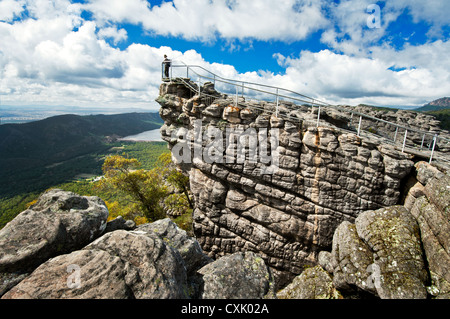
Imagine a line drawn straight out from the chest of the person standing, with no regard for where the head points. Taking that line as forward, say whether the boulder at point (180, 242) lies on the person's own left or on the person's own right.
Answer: on the person's own left

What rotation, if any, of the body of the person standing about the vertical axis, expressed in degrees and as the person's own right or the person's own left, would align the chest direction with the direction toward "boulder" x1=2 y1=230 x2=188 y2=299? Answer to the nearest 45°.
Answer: approximately 90° to the person's own left

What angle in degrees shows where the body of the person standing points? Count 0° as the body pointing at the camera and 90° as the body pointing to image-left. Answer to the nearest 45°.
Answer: approximately 90°

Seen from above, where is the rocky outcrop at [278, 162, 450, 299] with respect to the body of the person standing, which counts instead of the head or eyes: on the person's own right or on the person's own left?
on the person's own left

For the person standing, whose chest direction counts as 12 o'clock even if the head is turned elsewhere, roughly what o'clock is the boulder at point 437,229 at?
The boulder is roughly at 8 o'clock from the person standing.

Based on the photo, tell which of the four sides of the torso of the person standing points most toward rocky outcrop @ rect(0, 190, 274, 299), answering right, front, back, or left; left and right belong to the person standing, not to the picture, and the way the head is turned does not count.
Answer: left

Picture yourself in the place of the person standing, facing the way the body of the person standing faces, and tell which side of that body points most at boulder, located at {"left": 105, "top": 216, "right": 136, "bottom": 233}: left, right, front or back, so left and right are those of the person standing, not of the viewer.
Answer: left

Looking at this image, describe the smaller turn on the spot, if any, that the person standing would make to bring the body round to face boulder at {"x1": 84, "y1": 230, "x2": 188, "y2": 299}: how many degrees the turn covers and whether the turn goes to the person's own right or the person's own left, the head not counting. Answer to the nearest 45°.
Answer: approximately 90° to the person's own left

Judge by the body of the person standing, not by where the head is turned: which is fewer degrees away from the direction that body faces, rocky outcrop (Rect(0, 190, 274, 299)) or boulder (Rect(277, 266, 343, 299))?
the rocky outcrop

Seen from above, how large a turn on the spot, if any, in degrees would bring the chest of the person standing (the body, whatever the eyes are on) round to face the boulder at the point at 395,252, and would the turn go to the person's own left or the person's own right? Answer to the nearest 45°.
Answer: approximately 135° to the person's own left
